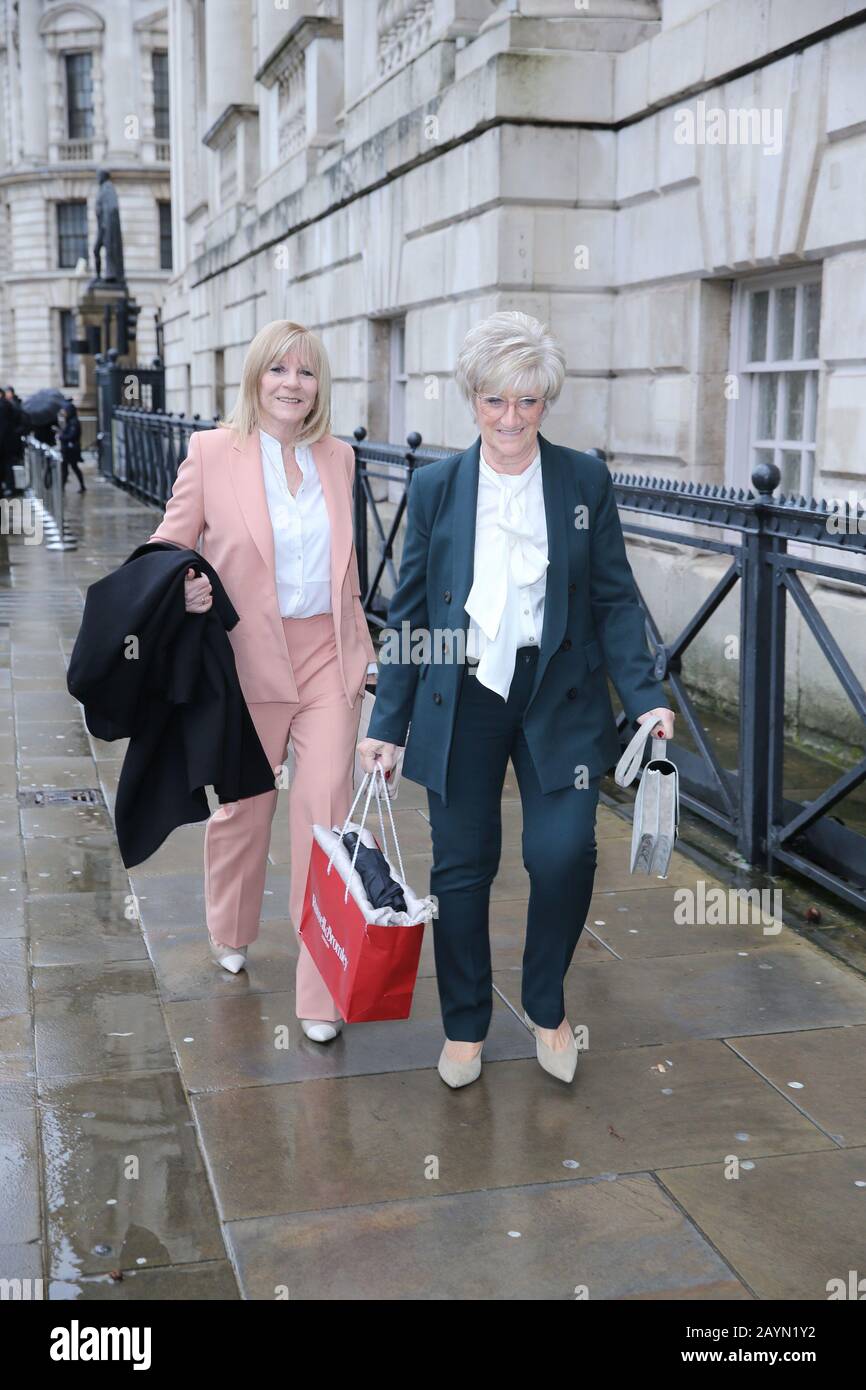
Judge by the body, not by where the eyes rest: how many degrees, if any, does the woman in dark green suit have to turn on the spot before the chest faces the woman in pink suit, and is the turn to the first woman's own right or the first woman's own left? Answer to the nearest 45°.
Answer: approximately 135° to the first woman's own right

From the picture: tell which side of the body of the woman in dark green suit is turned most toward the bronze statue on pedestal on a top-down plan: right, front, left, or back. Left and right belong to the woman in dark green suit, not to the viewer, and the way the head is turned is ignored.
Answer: back

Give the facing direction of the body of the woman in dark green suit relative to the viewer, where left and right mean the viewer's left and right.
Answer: facing the viewer

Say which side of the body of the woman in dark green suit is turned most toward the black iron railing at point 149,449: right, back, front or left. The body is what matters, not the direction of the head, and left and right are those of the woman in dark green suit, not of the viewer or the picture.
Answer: back

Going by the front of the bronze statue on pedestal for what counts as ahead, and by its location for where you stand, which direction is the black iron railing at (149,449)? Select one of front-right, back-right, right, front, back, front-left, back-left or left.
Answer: left

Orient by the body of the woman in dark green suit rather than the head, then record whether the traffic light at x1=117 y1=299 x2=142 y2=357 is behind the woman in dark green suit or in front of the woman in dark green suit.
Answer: behind
